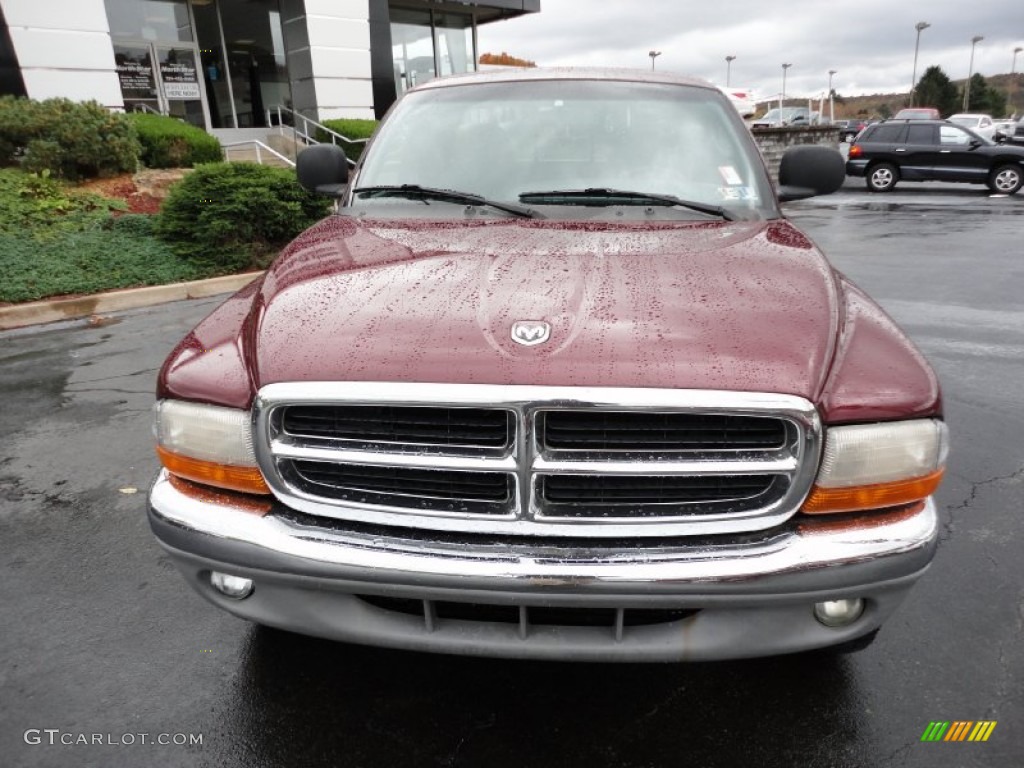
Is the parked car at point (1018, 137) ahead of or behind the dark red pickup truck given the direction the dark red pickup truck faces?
behind

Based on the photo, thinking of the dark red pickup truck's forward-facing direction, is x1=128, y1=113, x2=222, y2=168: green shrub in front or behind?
behind

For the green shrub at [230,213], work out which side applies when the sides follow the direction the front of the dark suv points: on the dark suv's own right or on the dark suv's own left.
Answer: on the dark suv's own right

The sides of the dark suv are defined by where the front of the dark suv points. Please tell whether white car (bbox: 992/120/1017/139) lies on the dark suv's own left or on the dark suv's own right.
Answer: on the dark suv's own left

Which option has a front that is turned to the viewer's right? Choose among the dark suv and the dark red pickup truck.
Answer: the dark suv

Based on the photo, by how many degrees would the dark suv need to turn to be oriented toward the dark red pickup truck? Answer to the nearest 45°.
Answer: approximately 90° to its right

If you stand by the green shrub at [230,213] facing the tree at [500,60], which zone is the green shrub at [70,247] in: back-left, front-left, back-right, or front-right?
back-left

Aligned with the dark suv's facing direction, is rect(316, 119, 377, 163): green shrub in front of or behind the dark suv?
behind

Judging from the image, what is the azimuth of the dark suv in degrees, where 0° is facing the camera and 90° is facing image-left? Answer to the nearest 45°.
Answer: approximately 270°

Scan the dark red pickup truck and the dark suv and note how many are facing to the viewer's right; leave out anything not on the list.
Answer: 1

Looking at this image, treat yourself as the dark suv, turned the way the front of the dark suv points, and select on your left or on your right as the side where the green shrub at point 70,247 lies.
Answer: on your right

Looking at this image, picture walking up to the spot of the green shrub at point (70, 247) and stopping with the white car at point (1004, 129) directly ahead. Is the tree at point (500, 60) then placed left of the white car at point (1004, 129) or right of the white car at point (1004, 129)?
left

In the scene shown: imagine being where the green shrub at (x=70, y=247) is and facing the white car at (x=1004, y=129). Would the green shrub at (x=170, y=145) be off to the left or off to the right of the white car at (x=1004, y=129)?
left
